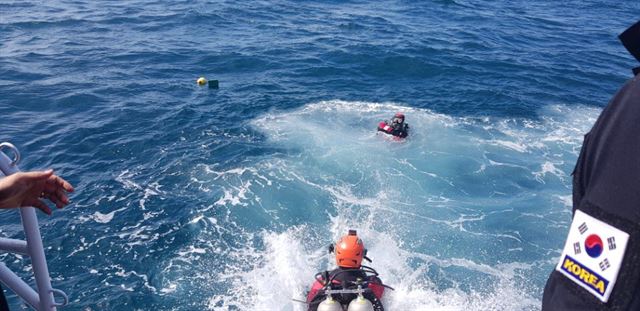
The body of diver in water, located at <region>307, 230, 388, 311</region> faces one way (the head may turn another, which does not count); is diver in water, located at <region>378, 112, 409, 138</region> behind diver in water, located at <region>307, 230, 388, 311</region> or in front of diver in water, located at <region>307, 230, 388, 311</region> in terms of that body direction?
in front

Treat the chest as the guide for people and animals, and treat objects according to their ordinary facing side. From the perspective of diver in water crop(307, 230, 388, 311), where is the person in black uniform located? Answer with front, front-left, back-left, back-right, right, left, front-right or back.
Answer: back

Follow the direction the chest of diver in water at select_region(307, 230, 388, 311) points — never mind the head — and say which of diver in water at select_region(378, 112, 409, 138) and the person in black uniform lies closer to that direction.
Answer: the diver in water

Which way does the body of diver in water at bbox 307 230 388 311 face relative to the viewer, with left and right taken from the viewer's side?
facing away from the viewer

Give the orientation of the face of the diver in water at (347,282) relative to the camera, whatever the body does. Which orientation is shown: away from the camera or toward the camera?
away from the camera
